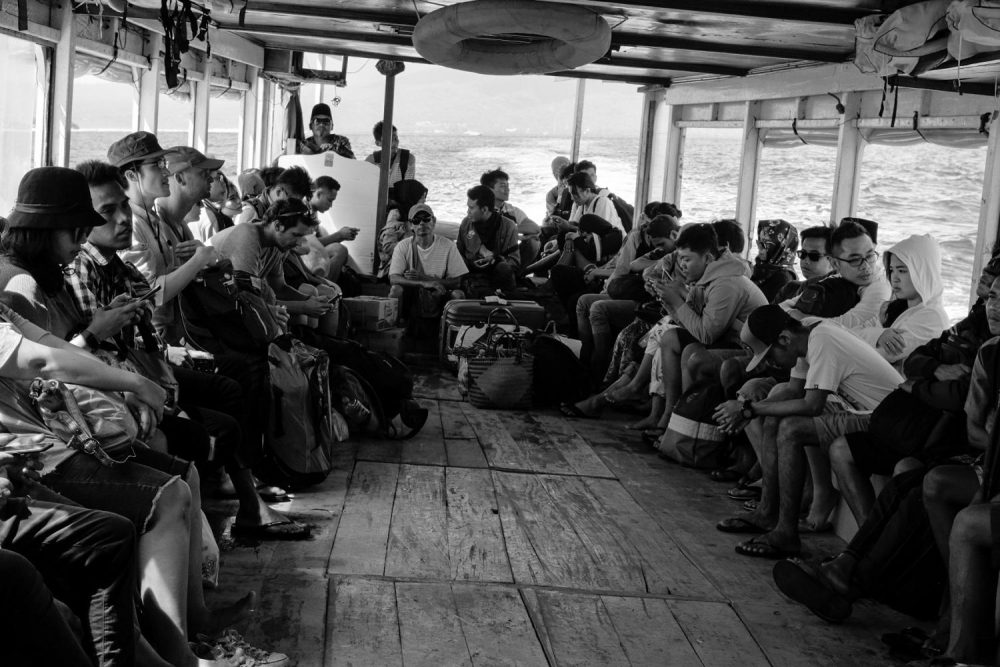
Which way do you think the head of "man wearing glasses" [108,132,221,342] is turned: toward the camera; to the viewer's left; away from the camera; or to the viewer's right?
to the viewer's right

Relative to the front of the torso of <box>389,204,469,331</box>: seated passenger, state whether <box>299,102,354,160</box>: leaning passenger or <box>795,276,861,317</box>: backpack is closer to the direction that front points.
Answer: the backpack

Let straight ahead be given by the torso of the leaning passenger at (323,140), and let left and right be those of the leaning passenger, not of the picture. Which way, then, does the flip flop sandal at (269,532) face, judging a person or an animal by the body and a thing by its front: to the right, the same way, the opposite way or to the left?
to the left

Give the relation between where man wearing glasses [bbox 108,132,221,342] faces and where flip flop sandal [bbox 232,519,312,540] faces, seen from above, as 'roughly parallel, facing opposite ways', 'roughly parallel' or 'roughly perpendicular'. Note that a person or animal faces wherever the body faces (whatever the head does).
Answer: roughly parallel

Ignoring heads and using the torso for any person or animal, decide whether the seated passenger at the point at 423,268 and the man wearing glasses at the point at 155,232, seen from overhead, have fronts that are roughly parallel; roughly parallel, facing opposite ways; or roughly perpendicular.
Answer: roughly perpendicular

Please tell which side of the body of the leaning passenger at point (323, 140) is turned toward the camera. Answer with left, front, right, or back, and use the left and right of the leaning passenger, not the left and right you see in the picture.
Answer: front

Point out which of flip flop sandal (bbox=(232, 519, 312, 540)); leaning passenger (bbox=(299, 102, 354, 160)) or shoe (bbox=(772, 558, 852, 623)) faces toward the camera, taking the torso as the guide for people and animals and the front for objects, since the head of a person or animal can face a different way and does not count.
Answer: the leaning passenger

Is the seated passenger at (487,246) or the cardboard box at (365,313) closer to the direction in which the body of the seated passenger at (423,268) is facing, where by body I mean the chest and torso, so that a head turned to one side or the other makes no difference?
the cardboard box

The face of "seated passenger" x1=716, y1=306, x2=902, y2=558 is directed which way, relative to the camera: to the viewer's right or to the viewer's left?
to the viewer's left

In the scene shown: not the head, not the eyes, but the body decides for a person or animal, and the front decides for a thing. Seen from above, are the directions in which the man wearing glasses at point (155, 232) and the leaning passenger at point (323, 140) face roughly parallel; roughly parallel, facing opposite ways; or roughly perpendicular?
roughly perpendicular

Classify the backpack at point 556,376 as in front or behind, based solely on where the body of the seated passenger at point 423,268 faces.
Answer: in front

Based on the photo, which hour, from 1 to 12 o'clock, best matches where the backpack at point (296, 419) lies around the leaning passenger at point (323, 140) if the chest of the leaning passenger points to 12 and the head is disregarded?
The backpack is roughly at 12 o'clock from the leaning passenger.

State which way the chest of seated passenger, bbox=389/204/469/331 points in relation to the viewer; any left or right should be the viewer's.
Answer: facing the viewer

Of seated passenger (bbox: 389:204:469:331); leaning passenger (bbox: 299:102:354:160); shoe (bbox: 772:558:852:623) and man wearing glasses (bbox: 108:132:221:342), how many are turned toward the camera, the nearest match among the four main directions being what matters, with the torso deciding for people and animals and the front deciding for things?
2

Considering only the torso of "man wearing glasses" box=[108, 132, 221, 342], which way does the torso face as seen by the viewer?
to the viewer's right
